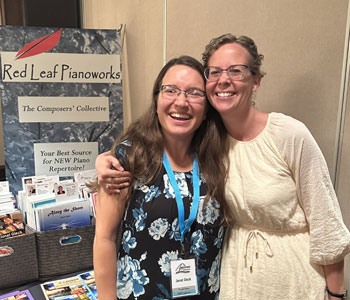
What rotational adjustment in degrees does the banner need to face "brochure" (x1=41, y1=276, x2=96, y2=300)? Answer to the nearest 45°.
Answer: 0° — it already faces it

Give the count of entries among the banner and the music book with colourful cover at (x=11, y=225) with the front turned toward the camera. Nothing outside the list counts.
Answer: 2

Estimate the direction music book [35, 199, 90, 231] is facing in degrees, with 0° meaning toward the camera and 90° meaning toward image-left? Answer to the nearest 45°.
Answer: approximately 0°

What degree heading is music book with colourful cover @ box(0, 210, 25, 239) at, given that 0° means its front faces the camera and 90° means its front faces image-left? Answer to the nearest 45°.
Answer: approximately 0°

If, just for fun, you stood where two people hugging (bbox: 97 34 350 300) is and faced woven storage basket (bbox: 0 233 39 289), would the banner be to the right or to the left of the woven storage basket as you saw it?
right
